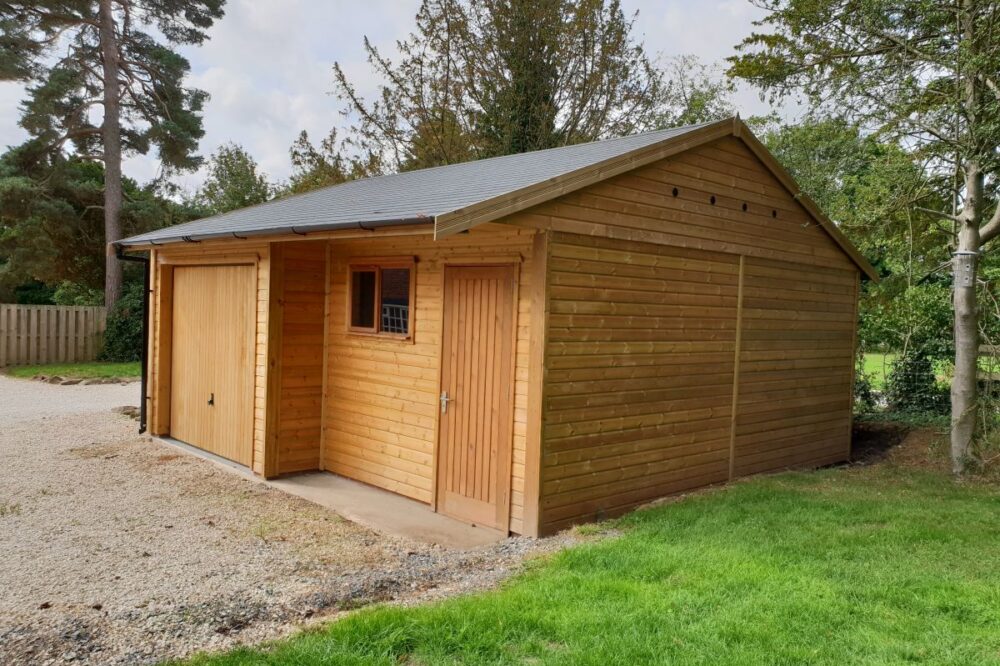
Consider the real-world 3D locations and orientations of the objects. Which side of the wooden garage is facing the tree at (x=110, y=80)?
right

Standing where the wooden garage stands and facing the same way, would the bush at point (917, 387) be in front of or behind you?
behind

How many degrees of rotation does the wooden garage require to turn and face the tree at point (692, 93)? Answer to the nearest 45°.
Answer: approximately 135° to its right

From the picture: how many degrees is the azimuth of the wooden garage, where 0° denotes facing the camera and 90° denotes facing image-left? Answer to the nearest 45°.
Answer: approximately 45°

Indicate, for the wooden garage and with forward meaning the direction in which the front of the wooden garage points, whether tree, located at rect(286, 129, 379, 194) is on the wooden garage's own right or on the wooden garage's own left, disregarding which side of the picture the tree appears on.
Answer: on the wooden garage's own right

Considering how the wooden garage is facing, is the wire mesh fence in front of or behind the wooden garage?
behind

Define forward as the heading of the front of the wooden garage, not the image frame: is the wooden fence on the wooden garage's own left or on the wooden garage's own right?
on the wooden garage's own right

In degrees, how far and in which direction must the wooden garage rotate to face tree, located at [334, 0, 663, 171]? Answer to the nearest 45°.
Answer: approximately 135° to its right
